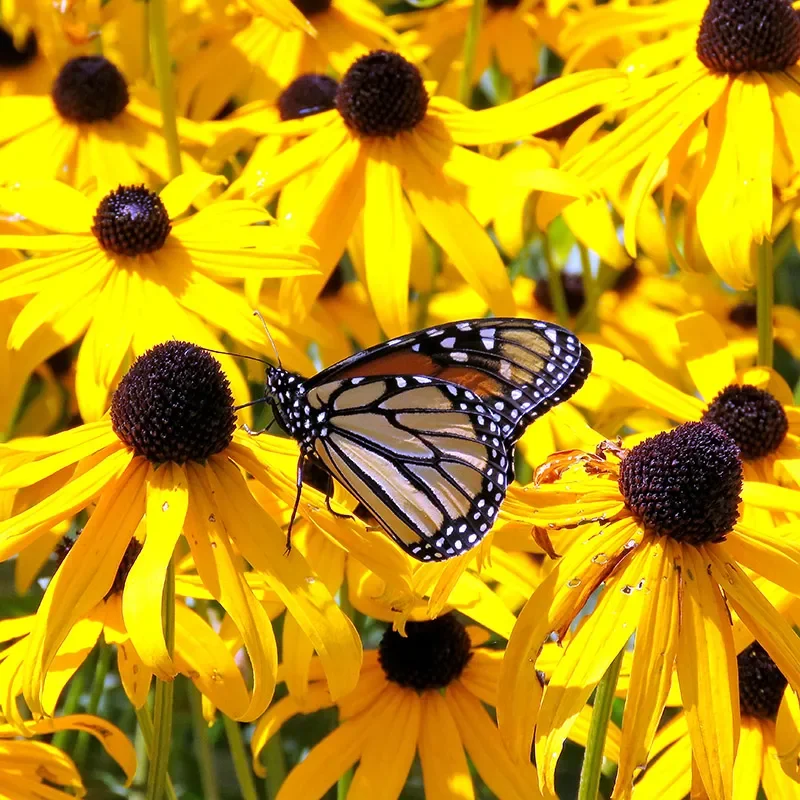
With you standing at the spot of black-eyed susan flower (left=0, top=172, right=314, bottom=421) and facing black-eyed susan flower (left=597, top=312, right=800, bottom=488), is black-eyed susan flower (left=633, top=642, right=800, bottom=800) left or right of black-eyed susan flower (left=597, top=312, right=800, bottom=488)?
right

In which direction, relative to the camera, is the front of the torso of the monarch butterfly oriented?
to the viewer's left

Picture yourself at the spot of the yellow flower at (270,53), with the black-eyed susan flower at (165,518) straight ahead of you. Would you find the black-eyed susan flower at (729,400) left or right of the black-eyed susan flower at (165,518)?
left

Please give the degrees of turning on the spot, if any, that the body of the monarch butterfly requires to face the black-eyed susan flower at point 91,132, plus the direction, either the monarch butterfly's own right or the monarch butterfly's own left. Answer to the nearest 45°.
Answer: approximately 45° to the monarch butterfly's own right

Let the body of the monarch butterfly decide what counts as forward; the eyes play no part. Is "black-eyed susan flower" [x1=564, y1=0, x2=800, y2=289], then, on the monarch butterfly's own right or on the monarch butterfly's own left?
on the monarch butterfly's own right
